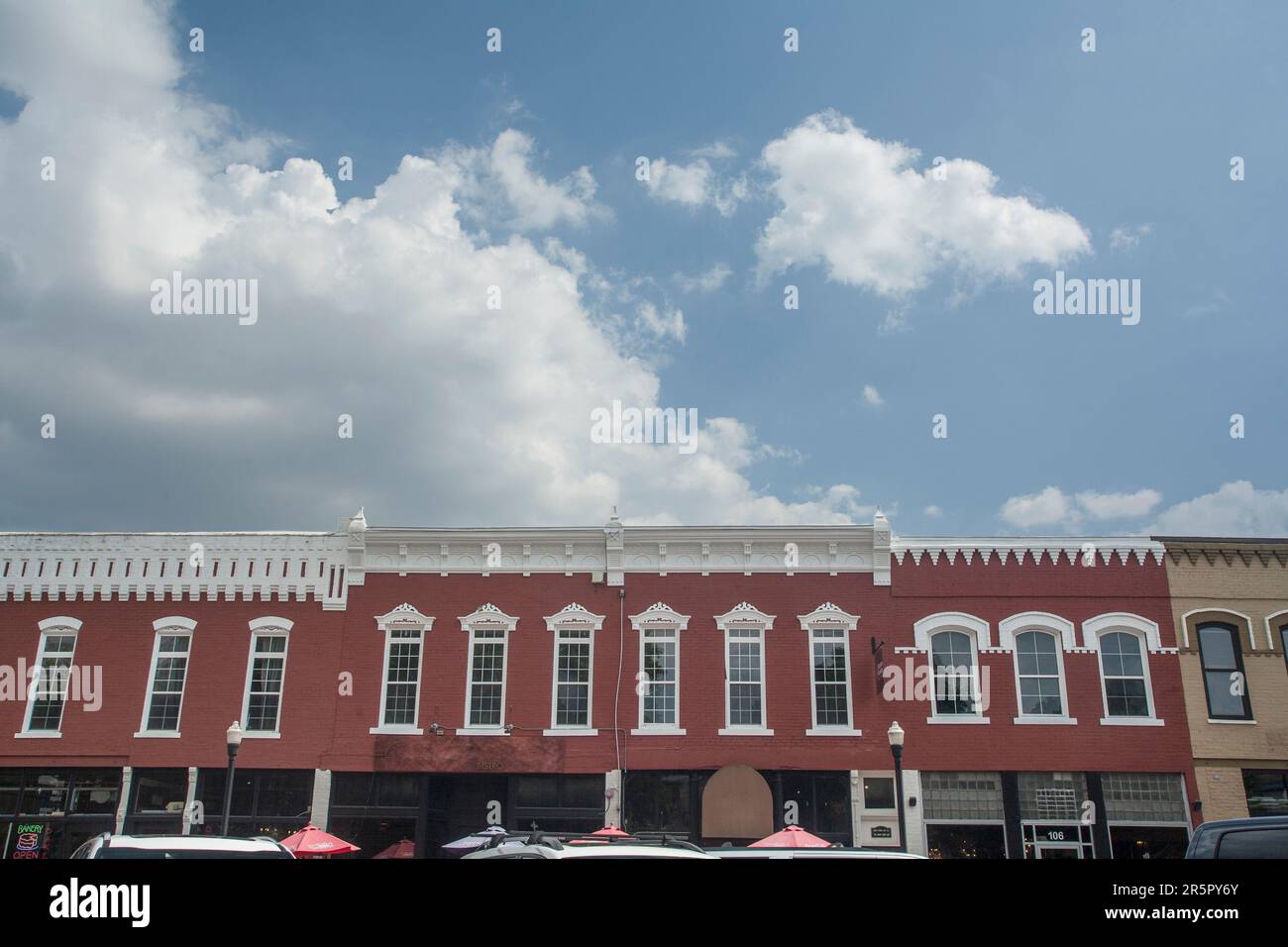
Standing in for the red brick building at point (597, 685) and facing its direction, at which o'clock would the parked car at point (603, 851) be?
The parked car is roughly at 12 o'clock from the red brick building.

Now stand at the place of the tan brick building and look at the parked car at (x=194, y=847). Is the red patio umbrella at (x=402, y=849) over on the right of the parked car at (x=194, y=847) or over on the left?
right

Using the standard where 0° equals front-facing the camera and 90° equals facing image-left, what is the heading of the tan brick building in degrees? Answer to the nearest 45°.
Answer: approximately 0°

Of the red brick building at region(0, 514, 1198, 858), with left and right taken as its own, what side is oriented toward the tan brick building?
left

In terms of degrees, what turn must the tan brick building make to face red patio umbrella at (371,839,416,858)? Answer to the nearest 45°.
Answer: approximately 45° to its right

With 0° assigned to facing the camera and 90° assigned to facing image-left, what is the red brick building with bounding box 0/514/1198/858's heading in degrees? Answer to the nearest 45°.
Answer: approximately 0°

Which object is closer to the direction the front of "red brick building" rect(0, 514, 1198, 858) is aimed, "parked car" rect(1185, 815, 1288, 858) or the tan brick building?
the parked car

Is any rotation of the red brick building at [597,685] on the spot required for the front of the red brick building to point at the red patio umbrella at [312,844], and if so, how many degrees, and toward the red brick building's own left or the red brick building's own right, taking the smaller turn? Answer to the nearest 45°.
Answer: approximately 45° to the red brick building's own right

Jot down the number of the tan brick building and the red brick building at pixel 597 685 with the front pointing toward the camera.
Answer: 2
